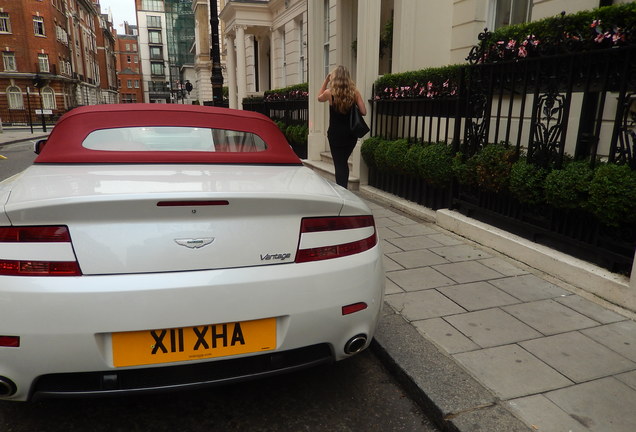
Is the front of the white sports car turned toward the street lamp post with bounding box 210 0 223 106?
yes

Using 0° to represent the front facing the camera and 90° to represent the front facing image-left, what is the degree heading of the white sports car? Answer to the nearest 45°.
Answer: approximately 180°

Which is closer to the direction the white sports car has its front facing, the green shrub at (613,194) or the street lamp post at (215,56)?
the street lamp post

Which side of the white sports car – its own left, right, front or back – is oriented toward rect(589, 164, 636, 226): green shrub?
right

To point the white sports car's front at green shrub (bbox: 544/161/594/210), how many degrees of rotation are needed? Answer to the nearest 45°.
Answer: approximately 90° to its right

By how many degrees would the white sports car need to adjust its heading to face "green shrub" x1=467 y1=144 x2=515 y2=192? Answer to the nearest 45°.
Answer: approximately 45° to its right

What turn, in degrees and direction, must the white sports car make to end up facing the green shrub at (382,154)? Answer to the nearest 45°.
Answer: approximately 45° to its right

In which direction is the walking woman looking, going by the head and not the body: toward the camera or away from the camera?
away from the camera

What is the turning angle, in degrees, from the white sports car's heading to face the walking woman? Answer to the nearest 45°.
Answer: approximately 45° to its right
